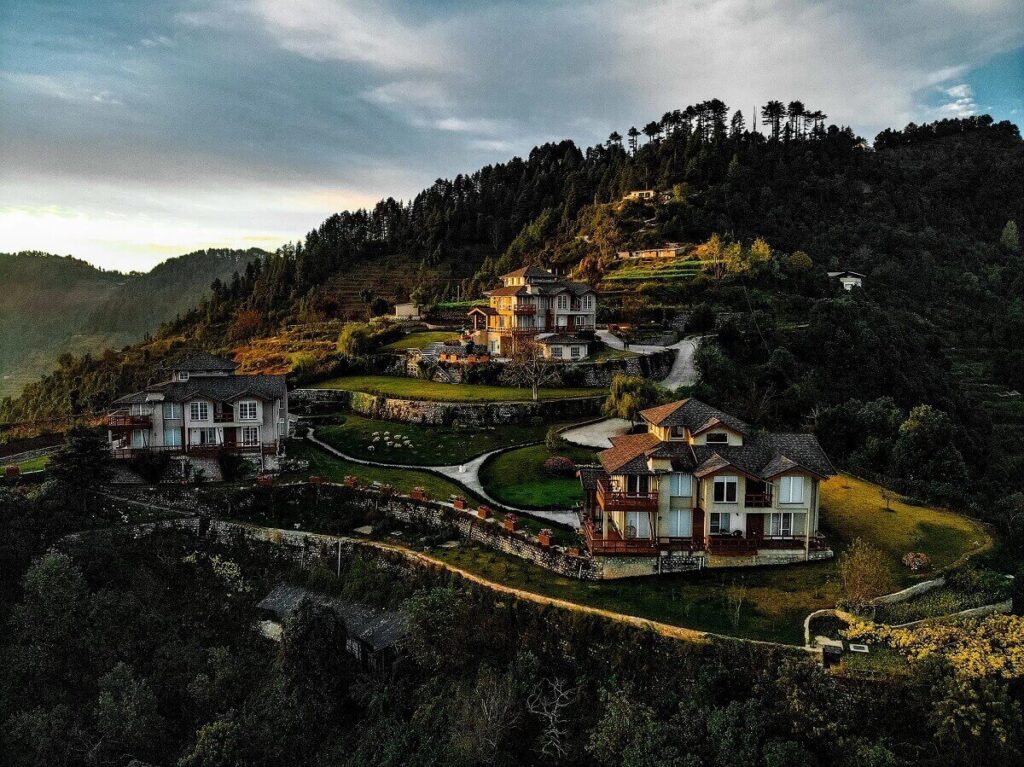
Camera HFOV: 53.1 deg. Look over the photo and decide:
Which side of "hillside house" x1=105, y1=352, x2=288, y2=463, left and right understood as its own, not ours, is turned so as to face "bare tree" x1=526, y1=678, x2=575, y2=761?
front

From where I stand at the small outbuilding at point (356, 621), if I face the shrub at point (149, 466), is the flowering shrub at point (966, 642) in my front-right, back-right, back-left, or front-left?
back-right

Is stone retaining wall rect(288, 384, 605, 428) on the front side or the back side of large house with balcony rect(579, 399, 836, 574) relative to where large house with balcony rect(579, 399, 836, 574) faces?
on the back side

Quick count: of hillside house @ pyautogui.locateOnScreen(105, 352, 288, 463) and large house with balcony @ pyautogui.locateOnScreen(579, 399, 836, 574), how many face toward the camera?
2

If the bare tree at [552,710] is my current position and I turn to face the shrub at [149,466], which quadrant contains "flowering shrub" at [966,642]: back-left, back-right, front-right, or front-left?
back-right

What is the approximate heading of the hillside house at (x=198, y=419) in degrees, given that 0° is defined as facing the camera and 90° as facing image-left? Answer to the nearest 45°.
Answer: approximately 0°

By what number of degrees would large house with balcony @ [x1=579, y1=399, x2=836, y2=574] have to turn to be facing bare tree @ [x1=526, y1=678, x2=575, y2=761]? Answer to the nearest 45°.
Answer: approximately 45° to its right

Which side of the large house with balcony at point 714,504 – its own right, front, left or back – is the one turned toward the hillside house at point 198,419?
right

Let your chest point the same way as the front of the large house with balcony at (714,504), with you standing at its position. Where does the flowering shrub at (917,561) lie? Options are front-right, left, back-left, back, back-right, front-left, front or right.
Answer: left

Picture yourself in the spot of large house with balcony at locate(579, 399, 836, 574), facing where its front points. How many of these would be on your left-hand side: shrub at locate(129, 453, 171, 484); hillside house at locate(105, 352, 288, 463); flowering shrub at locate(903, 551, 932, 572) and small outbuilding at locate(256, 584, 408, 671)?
1

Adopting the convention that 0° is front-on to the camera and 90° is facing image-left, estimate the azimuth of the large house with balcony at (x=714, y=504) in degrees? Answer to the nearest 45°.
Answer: approximately 0°

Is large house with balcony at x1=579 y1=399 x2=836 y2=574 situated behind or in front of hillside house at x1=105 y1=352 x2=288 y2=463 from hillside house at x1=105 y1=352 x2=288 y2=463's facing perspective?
in front
